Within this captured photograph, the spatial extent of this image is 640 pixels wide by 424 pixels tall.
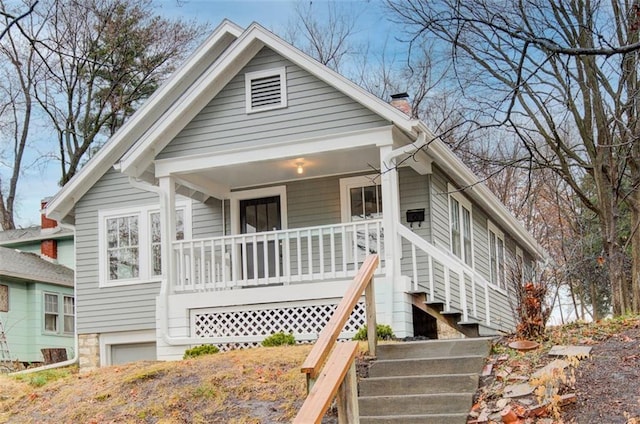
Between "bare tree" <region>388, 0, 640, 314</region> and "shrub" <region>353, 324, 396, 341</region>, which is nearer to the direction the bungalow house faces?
the shrub

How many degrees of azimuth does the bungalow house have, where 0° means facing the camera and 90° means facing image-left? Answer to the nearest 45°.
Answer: approximately 45°

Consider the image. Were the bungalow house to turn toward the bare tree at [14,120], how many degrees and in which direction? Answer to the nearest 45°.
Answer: approximately 90° to its right

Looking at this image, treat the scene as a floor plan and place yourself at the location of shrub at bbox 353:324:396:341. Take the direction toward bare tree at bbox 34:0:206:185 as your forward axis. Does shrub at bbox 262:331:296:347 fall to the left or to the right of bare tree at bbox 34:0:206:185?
left

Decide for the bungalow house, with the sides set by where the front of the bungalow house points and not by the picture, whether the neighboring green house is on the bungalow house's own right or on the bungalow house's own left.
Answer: on the bungalow house's own right
